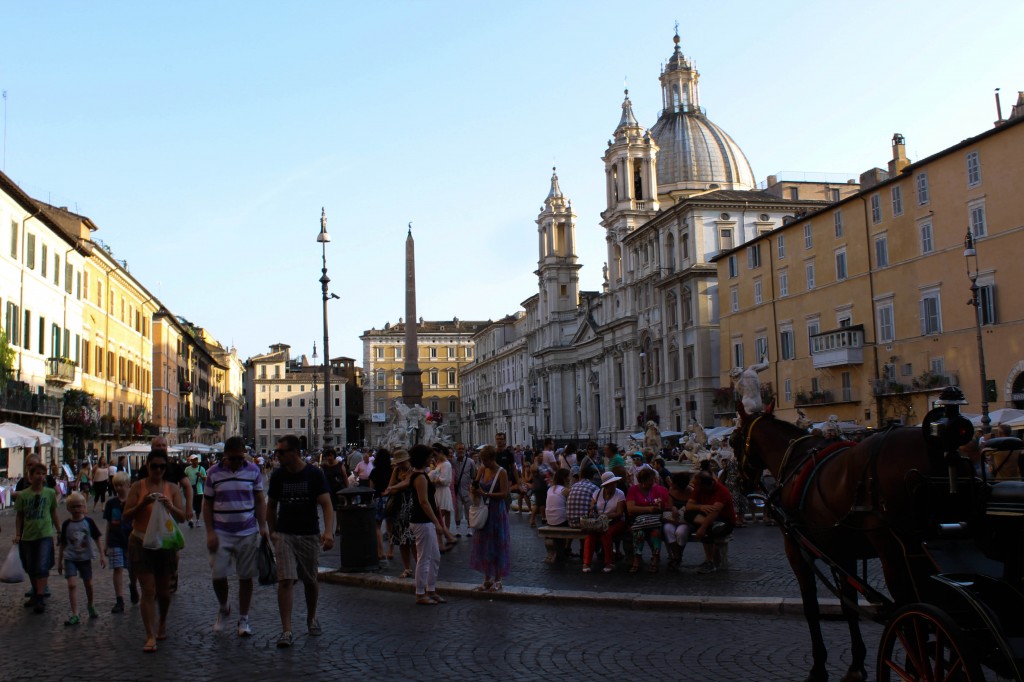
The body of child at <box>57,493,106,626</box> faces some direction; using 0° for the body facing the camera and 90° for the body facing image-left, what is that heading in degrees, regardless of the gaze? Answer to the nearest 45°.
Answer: approximately 0°

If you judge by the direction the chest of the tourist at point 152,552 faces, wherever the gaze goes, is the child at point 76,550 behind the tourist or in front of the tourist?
behind

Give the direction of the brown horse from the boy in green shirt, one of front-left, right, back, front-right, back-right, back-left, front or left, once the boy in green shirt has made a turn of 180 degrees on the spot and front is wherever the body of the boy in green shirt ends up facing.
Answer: back-right

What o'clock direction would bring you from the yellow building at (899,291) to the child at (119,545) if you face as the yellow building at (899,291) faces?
The child is roughly at 11 o'clock from the yellow building.

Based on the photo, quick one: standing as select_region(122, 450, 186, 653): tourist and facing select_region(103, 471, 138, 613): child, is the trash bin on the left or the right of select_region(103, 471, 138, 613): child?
right

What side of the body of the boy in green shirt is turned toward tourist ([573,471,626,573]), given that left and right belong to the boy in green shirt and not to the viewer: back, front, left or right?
left

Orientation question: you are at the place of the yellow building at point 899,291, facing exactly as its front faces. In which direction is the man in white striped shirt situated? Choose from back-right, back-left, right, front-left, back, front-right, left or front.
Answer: front-left

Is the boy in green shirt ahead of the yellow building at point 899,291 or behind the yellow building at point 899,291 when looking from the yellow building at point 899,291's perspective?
ahead
